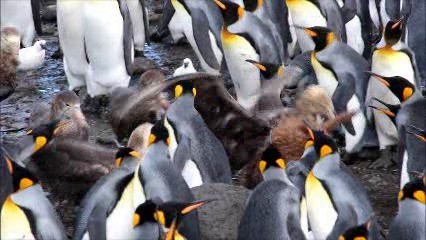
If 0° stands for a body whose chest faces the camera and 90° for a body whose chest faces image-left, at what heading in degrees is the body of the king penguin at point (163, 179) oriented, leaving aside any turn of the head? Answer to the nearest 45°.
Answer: approximately 180°

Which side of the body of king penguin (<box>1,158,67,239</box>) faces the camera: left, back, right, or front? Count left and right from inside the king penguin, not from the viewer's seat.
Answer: left

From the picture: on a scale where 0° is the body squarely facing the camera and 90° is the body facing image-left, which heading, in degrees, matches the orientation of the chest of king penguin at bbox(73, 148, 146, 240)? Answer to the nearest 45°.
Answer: approximately 270°

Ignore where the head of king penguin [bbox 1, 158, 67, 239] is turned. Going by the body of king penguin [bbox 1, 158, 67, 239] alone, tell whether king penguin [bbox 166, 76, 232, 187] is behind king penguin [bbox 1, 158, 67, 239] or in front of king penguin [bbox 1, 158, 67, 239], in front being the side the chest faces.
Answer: behind

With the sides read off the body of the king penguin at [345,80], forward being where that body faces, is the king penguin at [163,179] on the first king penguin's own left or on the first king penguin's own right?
on the first king penguin's own left
